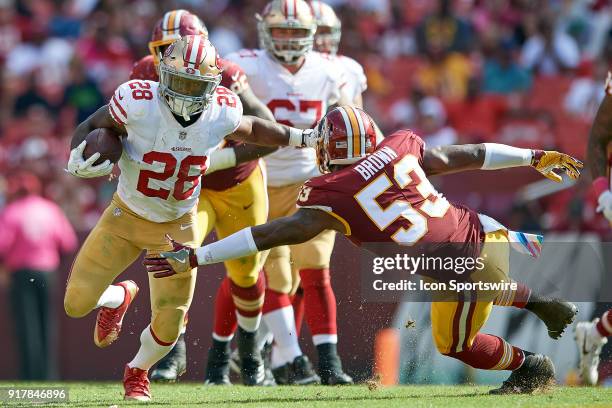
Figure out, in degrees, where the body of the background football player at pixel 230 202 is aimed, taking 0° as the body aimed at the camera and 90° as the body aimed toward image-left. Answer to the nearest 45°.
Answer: approximately 45°

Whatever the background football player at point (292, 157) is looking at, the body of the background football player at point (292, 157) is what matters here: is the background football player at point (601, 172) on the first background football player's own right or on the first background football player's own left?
on the first background football player's own left

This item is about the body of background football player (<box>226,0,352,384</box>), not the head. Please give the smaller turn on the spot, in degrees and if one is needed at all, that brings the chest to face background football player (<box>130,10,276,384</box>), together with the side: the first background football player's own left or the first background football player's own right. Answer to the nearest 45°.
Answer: approximately 45° to the first background football player's own right

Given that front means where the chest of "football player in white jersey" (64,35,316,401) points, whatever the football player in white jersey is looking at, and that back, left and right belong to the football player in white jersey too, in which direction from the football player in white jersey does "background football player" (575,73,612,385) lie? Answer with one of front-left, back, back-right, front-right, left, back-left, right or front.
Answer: left

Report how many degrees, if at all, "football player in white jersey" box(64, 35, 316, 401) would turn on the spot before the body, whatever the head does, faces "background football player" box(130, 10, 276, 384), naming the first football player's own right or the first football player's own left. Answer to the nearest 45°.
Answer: approximately 135° to the first football player's own left

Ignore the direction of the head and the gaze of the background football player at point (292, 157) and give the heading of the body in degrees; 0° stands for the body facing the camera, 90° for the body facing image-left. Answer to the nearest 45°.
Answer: approximately 0°

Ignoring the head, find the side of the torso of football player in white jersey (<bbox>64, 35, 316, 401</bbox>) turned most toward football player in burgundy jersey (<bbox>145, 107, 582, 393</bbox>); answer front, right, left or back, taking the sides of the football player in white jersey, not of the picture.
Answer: left

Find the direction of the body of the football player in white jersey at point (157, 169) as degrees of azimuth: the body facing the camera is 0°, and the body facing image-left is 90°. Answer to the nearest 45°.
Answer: approximately 0°
